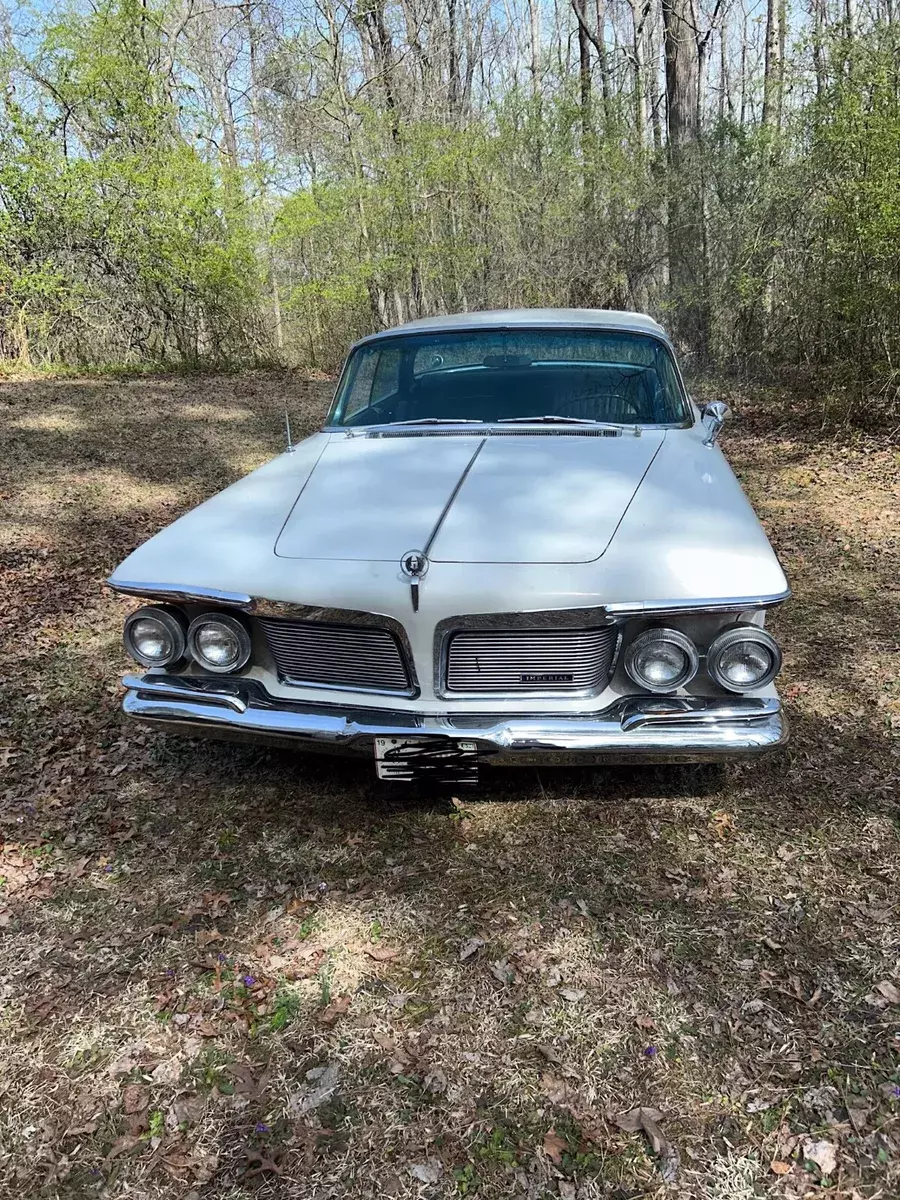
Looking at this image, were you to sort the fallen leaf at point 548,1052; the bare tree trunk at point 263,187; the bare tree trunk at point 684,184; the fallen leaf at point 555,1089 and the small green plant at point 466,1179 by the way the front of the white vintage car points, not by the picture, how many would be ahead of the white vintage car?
3

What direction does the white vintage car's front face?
toward the camera

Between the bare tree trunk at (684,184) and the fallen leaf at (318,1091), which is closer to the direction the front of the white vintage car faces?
the fallen leaf

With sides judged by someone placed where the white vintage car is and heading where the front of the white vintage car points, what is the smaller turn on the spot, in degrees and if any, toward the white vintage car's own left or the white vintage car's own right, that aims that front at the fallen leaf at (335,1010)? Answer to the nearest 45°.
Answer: approximately 45° to the white vintage car's own right

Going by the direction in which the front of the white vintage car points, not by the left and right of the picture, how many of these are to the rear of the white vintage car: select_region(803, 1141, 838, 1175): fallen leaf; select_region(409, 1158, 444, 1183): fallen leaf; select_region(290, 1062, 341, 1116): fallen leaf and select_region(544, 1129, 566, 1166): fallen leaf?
0

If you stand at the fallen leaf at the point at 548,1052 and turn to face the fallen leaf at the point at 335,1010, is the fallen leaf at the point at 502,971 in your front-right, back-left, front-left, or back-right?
front-right

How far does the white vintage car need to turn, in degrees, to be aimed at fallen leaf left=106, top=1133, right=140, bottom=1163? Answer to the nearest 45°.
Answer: approximately 45° to its right

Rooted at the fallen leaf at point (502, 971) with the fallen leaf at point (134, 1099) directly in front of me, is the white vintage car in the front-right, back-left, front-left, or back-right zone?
back-right

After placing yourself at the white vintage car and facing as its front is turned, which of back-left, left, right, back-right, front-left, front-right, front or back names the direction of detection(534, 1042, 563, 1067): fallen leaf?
front

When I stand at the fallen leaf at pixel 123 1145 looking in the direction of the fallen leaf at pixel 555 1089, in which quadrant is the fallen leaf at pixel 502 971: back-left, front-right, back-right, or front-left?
front-left

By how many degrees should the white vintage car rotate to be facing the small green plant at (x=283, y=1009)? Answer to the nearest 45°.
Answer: approximately 45° to its right

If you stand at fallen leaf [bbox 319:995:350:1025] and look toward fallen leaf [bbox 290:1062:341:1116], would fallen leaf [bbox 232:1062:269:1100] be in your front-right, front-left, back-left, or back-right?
front-right

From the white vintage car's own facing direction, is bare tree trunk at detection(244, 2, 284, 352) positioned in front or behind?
behind

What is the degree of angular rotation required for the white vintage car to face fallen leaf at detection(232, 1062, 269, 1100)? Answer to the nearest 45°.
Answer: approximately 45° to its right

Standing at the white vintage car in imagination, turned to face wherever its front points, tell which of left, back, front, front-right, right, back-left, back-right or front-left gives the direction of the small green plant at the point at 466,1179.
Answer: front

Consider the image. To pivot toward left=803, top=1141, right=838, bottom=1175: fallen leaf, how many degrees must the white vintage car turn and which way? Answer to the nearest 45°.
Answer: approximately 45° to its left
